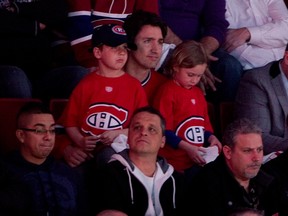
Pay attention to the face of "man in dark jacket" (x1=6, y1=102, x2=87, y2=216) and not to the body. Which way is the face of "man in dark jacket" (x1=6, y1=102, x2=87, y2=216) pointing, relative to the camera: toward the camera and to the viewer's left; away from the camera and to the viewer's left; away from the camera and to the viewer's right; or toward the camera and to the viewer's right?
toward the camera and to the viewer's right

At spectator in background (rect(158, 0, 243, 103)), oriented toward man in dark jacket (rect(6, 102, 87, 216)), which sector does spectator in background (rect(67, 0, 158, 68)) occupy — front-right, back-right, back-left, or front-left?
front-right

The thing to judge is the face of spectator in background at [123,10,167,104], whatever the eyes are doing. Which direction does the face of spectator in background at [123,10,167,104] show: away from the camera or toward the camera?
toward the camera

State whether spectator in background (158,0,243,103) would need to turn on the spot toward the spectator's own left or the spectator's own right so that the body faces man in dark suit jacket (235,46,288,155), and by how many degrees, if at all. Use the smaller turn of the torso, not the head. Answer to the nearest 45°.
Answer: approximately 45° to the spectator's own left

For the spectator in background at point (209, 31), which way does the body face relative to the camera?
toward the camera

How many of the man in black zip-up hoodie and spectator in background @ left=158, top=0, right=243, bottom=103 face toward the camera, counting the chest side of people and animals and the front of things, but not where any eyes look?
2

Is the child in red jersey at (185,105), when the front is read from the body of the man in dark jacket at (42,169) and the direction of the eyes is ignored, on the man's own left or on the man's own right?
on the man's own left

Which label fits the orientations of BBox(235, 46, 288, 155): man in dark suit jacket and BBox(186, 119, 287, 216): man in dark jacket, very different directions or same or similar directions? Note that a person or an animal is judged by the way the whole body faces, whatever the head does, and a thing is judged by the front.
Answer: same or similar directions

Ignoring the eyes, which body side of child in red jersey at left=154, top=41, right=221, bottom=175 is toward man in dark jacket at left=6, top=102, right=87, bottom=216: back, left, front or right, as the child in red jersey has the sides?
right

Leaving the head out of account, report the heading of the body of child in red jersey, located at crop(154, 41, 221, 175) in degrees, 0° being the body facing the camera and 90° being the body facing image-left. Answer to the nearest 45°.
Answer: approximately 315°

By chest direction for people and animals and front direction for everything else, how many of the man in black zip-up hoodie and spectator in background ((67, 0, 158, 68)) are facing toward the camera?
2

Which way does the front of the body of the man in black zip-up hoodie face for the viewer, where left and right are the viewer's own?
facing the viewer

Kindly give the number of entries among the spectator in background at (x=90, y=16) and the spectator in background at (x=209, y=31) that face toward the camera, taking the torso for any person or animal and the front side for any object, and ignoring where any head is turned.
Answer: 2

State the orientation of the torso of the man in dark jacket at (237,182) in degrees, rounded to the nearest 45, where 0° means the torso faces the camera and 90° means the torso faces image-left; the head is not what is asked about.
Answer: approximately 315°
